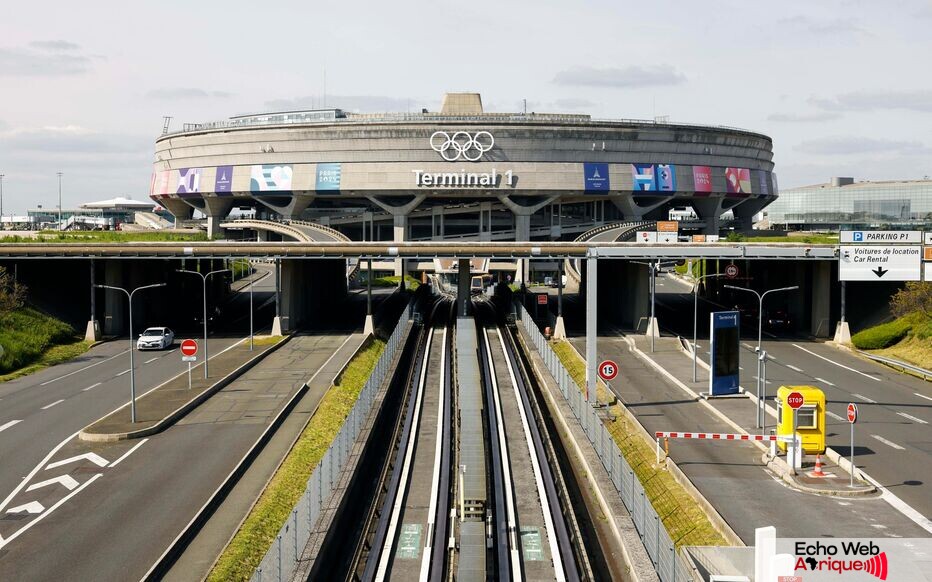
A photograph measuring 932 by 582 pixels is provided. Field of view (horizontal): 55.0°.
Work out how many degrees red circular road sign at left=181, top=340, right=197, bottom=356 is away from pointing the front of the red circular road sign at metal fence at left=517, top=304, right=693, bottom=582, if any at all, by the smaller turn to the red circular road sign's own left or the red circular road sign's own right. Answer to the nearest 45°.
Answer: approximately 45° to the red circular road sign's own left

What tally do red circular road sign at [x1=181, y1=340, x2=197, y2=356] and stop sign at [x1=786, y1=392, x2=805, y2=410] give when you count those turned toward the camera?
2

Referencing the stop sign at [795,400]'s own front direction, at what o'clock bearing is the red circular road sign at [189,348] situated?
The red circular road sign is roughly at 3 o'clock from the stop sign.

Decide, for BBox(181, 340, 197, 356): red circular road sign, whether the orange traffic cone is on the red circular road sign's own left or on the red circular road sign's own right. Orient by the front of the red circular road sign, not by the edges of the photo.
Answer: on the red circular road sign's own left
